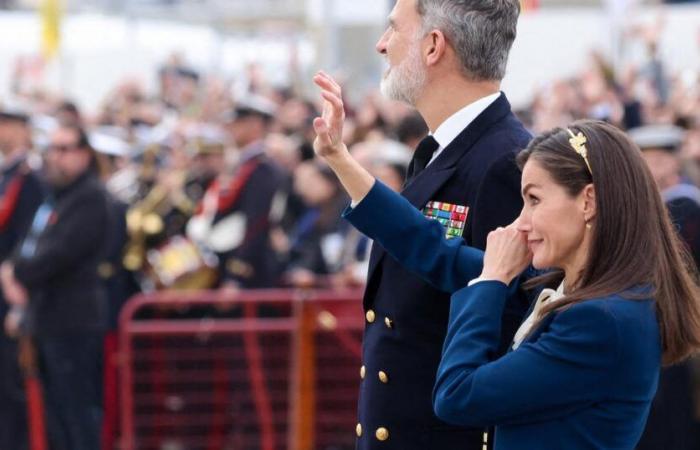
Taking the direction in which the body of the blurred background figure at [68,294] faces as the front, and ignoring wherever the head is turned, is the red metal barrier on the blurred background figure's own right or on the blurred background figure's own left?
on the blurred background figure's own left

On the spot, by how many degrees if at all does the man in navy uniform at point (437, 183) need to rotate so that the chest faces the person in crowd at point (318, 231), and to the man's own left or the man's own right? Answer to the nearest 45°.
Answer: approximately 90° to the man's own right

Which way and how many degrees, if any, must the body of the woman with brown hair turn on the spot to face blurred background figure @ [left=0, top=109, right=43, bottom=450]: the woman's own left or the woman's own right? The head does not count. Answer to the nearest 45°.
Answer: approximately 45° to the woman's own right

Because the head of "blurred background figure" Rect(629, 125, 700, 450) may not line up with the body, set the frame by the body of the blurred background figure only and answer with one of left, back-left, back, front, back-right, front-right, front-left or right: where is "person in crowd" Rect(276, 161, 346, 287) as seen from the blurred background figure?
right

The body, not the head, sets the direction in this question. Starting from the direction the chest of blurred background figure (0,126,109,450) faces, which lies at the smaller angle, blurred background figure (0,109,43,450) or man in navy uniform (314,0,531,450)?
the man in navy uniform

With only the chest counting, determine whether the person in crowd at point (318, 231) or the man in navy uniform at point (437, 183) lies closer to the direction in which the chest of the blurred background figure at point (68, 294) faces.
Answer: the man in navy uniform

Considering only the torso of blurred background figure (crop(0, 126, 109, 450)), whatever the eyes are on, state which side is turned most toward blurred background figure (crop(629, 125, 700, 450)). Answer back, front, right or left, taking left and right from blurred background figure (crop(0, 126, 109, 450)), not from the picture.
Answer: left

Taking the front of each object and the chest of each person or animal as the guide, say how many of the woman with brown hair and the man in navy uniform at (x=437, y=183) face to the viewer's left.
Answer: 2

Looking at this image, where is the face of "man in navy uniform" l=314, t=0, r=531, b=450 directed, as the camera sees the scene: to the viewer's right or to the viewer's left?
to the viewer's left

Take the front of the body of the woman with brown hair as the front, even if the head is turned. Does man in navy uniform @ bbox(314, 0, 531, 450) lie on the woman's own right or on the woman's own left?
on the woman's own right

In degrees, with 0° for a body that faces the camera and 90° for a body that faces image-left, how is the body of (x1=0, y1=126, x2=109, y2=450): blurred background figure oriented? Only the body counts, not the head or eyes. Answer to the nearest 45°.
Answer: approximately 45°

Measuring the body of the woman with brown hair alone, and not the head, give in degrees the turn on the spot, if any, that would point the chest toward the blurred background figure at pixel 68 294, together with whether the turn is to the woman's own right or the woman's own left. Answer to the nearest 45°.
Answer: approximately 45° to the woman's own right
